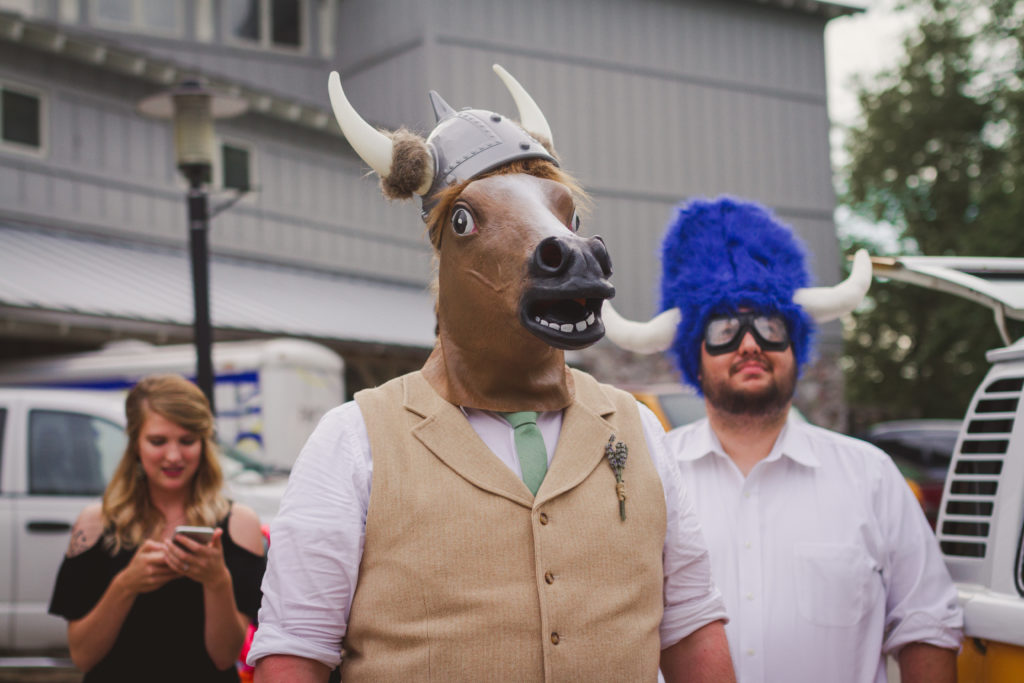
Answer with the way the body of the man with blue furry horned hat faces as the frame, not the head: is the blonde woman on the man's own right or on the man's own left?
on the man's own right

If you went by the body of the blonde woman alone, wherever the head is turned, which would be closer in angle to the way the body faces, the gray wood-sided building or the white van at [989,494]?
the white van

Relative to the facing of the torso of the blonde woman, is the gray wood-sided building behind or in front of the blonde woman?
behind

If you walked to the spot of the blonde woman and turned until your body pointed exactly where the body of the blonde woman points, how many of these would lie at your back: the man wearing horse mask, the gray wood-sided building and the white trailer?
2

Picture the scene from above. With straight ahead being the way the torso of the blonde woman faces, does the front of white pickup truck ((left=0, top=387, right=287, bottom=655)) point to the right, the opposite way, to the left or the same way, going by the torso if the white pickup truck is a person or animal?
to the left

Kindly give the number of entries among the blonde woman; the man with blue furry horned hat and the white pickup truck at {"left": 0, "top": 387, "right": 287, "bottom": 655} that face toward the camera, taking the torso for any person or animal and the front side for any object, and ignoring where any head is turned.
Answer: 2

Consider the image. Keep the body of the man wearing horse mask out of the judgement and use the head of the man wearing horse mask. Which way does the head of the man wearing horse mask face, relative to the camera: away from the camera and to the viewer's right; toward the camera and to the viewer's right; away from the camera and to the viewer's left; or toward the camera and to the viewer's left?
toward the camera and to the viewer's right

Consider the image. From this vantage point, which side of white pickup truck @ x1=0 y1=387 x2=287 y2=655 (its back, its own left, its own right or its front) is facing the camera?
right

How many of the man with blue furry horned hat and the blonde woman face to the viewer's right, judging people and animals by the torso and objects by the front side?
0

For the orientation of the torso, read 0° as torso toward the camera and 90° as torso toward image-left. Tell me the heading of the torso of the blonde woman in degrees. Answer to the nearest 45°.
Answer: approximately 0°

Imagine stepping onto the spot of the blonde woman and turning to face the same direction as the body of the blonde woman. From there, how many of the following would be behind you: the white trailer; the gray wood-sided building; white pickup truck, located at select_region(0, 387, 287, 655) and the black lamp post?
4
